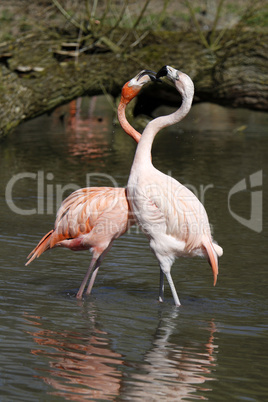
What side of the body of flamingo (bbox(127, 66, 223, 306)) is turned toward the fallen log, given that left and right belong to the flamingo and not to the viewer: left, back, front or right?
right

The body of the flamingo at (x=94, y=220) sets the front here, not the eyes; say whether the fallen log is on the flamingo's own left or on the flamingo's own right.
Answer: on the flamingo's own left

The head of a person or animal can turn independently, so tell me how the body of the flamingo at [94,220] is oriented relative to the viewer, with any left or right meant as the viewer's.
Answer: facing to the right of the viewer

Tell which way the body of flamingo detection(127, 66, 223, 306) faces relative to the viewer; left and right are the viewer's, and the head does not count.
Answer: facing to the left of the viewer

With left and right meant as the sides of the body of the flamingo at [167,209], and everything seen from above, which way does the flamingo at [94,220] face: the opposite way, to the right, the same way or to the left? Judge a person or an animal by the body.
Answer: the opposite way

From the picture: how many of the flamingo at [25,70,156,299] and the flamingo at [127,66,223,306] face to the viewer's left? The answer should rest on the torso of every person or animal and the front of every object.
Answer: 1
